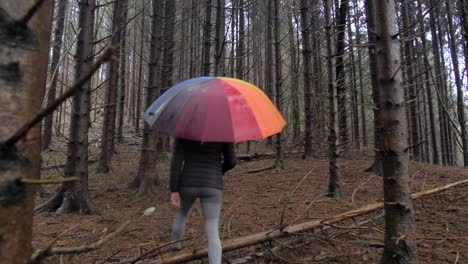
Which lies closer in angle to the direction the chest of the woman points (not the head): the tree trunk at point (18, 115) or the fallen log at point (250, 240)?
the fallen log

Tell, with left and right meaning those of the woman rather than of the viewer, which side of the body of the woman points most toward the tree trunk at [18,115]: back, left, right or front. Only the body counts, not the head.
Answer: back

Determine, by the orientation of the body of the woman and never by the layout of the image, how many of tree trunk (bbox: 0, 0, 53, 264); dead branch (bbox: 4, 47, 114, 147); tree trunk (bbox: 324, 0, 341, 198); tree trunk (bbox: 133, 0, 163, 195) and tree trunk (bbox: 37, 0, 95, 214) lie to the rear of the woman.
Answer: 2

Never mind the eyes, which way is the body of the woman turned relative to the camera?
away from the camera

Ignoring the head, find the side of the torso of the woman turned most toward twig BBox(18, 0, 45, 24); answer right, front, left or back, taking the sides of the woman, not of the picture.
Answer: back

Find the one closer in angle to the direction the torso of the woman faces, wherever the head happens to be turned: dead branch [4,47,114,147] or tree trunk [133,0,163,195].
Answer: the tree trunk

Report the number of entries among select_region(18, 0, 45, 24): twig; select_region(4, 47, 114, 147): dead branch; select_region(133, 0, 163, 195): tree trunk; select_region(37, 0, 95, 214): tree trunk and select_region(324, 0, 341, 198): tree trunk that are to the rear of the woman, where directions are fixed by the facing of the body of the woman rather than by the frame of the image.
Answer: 2

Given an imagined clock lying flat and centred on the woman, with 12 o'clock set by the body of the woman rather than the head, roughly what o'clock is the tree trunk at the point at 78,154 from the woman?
The tree trunk is roughly at 11 o'clock from the woman.

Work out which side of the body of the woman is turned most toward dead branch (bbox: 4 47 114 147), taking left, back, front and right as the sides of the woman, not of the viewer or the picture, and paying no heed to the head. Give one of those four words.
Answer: back
